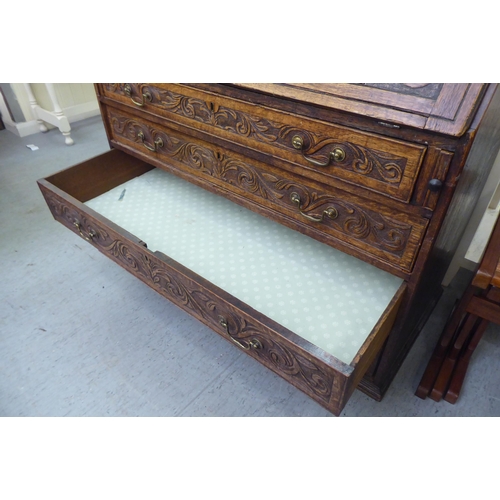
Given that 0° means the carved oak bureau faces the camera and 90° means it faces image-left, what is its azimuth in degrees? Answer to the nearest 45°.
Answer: approximately 45°

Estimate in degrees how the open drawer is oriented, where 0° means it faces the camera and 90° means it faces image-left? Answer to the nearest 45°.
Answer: approximately 45°

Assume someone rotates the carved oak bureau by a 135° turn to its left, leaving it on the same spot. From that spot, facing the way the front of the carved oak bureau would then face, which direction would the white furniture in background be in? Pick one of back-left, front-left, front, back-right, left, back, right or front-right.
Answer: back-left

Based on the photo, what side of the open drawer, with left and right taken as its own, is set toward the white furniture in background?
right
